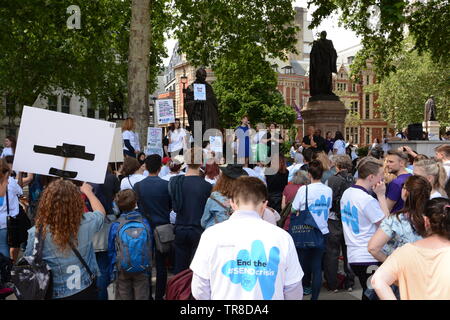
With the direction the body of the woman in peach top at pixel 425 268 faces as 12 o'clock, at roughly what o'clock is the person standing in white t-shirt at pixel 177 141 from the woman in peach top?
The person standing in white t-shirt is roughly at 11 o'clock from the woman in peach top.

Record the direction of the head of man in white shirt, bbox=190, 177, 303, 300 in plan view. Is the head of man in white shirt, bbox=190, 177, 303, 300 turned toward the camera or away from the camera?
away from the camera

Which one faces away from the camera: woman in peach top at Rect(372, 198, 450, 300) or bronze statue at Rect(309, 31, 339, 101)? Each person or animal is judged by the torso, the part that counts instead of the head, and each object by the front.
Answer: the woman in peach top

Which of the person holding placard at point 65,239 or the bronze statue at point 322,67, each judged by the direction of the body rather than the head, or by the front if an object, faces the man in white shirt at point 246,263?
the bronze statue

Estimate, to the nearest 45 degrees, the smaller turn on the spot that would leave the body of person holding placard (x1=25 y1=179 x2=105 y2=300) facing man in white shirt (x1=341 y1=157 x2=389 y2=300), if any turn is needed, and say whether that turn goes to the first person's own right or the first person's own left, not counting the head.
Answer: approximately 90° to the first person's own right

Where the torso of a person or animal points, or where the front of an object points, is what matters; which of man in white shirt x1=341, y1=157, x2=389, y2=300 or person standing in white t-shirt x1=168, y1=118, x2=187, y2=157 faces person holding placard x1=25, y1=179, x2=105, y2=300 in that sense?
person standing in white t-shirt x1=168, y1=118, x2=187, y2=157

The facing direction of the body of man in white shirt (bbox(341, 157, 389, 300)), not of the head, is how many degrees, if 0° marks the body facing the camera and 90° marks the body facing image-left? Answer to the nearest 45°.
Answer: approximately 225°

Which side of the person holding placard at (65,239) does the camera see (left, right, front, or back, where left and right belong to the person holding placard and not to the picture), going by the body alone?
back

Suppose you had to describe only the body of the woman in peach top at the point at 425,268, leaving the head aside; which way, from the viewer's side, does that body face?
away from the camera

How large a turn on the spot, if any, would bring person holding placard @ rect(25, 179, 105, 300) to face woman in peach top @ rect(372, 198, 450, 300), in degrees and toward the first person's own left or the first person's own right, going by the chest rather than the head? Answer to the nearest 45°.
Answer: approximately 135° to the first person's own right

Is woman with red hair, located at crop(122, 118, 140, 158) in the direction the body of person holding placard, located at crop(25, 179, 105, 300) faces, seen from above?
yes

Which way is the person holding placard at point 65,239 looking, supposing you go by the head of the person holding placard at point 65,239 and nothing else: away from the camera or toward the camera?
away from the camera

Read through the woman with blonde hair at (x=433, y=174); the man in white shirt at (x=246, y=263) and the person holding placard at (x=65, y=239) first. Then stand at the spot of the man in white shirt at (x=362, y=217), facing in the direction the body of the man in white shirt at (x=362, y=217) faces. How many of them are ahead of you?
1

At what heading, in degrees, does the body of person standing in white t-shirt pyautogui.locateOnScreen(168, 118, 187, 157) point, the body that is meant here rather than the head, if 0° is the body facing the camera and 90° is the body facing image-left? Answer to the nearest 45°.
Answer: approximately 0°
